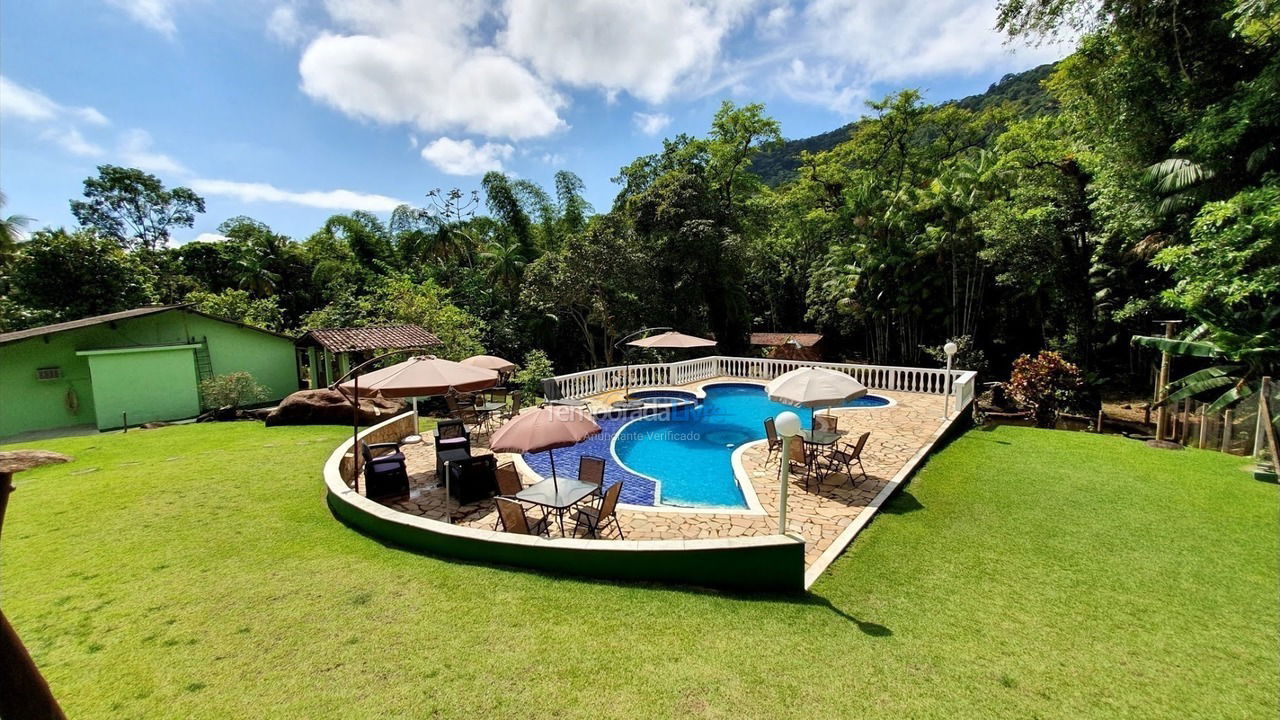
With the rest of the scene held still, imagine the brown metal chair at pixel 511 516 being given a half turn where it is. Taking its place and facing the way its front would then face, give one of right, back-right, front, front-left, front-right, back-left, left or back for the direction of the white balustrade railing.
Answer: back

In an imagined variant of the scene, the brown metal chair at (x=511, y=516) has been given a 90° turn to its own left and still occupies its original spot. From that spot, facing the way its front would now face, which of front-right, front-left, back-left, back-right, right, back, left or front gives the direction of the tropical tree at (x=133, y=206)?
front

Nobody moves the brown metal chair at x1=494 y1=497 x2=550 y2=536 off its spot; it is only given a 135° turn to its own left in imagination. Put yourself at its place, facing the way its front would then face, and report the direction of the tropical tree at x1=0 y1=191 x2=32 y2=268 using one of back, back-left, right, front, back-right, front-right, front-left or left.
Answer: front-right

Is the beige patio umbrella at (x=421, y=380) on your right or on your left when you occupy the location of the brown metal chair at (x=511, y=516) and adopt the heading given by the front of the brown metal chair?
on your left

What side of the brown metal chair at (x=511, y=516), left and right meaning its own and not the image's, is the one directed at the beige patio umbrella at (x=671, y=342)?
front

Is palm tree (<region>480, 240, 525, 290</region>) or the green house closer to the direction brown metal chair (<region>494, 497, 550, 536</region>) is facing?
the palm tree

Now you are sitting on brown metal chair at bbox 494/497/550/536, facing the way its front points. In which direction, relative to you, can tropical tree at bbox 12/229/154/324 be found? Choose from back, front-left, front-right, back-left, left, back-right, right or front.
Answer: left

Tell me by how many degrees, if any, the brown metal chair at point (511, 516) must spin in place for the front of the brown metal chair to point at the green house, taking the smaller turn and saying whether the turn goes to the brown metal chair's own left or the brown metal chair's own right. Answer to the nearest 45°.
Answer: approximately 90° to the brown metal chair's own left

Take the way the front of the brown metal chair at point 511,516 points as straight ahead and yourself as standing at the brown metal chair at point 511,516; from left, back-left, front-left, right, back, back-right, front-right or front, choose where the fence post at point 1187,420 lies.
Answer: front-right

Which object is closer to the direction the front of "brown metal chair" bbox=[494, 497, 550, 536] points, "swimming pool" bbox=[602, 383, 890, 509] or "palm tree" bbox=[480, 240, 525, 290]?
the swimming pool

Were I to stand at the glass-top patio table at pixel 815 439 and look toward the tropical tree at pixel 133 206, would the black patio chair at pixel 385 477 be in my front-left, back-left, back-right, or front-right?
front-left

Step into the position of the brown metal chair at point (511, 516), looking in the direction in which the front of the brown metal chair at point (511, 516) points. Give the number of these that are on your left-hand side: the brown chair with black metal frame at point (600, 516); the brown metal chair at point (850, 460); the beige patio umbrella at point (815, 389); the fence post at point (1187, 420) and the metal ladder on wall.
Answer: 1

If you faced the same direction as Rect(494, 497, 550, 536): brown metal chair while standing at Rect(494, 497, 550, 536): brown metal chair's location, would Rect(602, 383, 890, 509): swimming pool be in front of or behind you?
in front

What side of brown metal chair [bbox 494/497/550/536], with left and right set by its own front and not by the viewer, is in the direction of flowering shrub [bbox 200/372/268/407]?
left

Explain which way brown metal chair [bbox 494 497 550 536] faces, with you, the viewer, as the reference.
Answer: facing away from the viewer and to the right of the viewer

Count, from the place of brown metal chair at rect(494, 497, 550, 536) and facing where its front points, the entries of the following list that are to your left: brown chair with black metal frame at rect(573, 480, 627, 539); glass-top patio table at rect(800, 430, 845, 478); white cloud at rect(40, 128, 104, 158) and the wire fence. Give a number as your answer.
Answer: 1

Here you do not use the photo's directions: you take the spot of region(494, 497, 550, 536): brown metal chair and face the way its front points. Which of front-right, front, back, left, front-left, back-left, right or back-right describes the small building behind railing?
front

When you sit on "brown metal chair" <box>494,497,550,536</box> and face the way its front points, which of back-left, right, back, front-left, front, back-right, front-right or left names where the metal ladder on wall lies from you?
left
